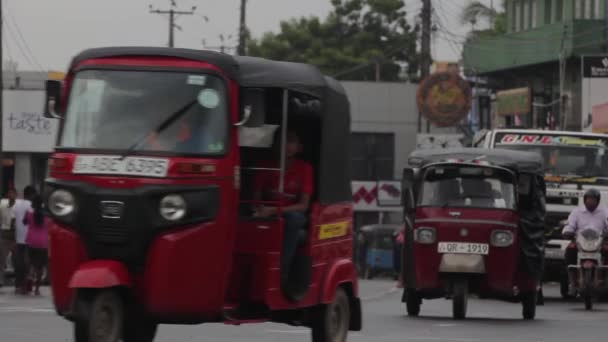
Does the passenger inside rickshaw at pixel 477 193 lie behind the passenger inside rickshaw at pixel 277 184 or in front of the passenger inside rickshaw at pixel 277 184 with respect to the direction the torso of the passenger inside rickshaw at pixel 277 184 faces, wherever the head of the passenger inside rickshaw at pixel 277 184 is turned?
behind

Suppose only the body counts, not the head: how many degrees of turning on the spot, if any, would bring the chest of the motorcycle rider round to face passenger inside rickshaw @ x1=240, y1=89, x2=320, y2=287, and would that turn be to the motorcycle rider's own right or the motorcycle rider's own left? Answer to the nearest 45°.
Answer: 0° — they already face them

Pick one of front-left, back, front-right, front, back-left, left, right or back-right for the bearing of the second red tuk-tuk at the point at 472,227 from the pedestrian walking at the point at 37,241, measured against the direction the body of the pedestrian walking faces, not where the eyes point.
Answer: back-right
